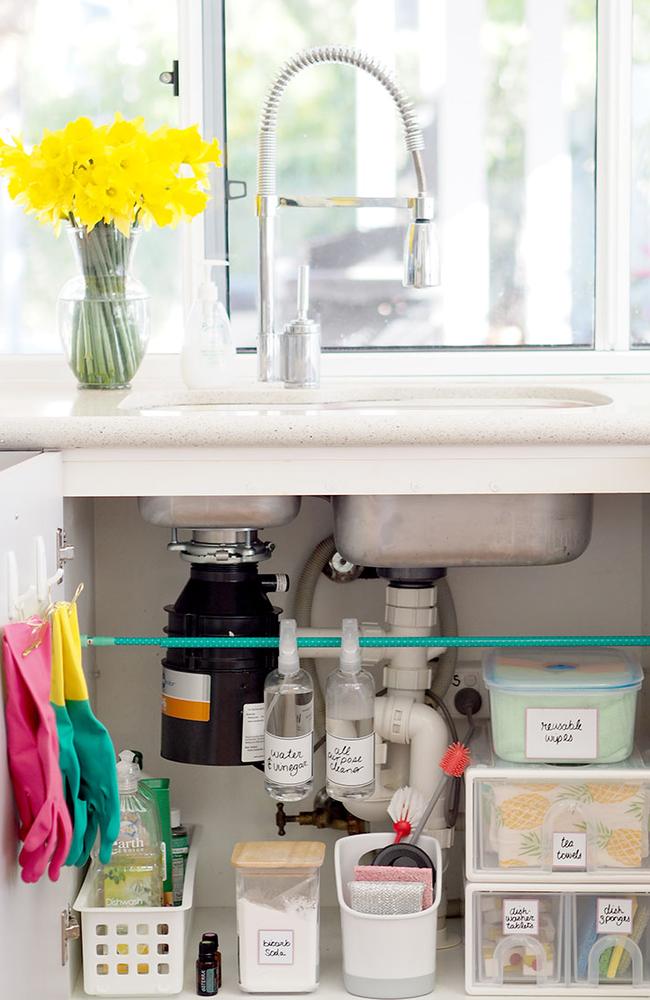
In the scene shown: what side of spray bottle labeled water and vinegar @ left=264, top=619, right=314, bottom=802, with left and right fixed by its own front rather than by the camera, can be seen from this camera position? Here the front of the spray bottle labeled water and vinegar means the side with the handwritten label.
front

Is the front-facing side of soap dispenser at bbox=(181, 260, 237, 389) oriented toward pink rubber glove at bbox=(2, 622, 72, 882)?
no

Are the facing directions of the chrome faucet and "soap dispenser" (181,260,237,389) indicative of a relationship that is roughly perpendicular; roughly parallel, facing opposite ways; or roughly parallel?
roughly parallel

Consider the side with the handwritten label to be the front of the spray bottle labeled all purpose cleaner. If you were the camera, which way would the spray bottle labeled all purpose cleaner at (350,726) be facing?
facing the viewer
